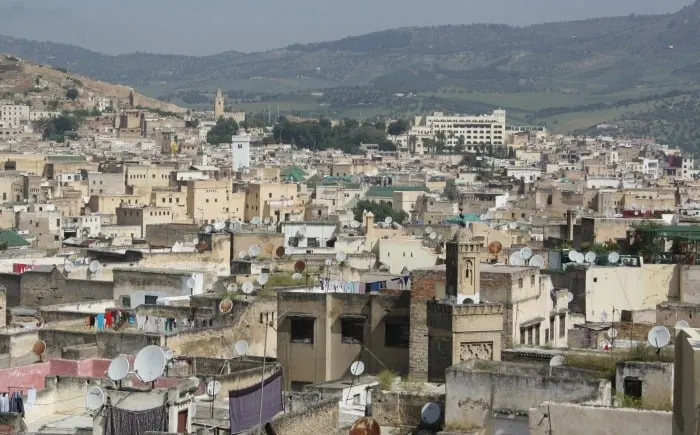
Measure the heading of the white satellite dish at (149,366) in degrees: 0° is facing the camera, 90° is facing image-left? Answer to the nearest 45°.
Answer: approximately 45°

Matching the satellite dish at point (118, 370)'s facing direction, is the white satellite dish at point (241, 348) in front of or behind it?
behind

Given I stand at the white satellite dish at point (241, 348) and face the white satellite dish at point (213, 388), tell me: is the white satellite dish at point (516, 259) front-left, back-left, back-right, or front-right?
back-left
